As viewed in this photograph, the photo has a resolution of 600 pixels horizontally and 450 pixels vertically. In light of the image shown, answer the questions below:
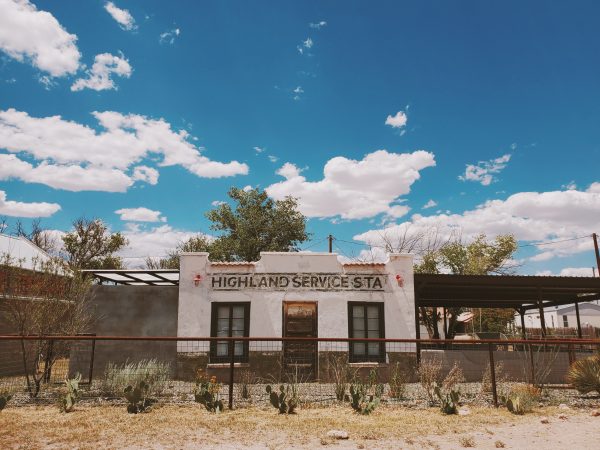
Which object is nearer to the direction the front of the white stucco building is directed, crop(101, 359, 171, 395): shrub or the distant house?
the shrub

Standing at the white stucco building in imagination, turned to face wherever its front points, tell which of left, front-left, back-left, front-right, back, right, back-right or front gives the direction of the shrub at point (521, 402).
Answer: front-left

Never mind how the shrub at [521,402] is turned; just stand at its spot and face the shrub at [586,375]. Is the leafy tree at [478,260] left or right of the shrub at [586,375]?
left

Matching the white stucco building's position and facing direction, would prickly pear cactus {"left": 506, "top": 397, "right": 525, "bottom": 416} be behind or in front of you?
in front

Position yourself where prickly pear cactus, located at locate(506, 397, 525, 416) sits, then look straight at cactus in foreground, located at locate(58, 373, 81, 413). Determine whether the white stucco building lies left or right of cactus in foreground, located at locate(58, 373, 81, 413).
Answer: right

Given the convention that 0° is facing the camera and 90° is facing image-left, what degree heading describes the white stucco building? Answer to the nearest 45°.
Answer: approximately 0°

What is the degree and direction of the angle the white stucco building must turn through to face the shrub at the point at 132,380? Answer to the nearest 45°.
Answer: approximately 45° to its right

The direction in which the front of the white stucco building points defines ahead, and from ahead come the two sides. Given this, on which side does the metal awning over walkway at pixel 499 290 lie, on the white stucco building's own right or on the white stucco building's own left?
on the white stucco building's own left

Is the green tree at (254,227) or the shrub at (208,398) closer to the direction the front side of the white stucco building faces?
the shrub

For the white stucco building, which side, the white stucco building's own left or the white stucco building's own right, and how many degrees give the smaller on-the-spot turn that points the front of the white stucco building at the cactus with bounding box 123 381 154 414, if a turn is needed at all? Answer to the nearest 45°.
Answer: approximately 45° to the white stucco building's own right

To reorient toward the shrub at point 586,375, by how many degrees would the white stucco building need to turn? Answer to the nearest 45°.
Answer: approximately 45° to its left

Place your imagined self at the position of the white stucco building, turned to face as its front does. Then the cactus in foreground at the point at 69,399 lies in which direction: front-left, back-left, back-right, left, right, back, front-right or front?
front-right

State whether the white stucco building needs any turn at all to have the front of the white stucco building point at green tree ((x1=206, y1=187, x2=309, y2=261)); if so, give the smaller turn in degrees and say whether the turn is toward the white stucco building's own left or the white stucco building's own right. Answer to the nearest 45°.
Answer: approximately 180°

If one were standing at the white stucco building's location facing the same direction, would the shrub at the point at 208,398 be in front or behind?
in front
